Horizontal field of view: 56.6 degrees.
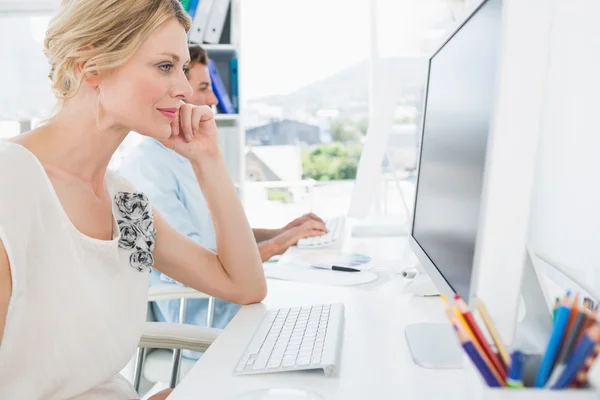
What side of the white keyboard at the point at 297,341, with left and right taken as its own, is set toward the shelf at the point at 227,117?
right

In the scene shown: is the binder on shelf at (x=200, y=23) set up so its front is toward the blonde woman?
yes

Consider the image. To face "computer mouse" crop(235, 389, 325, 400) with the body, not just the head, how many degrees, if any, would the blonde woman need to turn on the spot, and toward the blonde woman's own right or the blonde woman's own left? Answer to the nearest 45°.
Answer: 0° — they already face it

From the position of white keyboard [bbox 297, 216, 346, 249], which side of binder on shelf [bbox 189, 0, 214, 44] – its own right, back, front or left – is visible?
front

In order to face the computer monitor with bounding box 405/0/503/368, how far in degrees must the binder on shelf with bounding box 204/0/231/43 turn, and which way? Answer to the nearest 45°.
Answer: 0° — it already faces it

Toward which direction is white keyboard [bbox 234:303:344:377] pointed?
to the viewer's left

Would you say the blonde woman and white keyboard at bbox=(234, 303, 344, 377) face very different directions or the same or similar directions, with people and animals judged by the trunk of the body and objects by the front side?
very different directions

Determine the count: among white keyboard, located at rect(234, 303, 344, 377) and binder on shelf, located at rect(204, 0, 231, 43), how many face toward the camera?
1

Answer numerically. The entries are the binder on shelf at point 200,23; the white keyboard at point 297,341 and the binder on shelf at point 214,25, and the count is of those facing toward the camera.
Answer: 2

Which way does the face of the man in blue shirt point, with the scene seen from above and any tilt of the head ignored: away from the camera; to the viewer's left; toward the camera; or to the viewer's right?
to the viewer's right

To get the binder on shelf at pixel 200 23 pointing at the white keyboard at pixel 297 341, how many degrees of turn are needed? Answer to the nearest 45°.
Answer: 0° — it already faces it

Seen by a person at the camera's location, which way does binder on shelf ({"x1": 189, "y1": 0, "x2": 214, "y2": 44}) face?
facing the viewer

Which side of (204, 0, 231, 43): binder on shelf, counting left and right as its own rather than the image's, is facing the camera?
front

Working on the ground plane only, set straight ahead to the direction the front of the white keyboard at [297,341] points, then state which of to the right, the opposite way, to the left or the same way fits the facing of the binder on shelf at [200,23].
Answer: to the left

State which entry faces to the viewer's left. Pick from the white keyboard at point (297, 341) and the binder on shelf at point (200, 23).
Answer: the white keyboard
